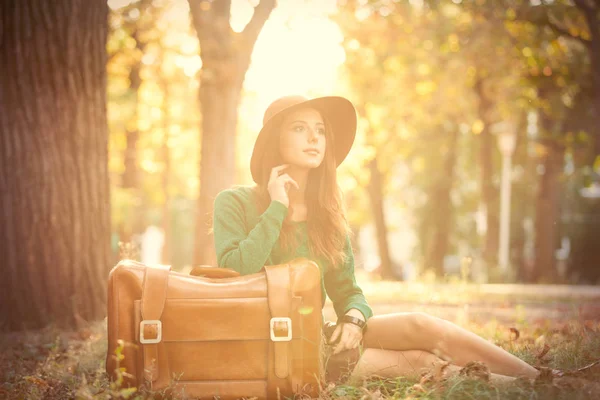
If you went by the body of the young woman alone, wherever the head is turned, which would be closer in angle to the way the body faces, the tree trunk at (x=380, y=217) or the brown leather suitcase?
the brown leather suitcase

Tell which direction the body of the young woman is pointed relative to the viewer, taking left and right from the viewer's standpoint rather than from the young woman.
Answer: facing the viewer and to the right of the viewer

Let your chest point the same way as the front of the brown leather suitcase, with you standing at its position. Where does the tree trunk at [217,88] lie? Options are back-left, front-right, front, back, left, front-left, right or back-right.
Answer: back

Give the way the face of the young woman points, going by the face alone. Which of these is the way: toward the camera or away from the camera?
toward the camera

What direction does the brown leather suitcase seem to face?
toward the camera

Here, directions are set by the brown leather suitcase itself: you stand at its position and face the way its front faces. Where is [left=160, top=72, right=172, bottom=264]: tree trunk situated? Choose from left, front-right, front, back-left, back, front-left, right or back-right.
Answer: back

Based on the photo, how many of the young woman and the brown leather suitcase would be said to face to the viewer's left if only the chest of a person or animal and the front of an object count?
0

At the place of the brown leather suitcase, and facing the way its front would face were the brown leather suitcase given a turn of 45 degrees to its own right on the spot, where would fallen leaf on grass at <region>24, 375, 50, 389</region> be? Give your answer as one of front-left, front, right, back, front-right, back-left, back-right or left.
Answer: right
